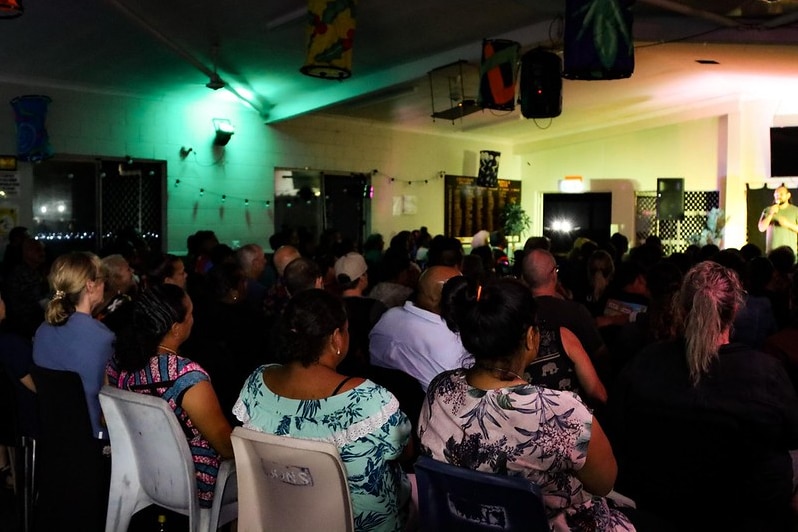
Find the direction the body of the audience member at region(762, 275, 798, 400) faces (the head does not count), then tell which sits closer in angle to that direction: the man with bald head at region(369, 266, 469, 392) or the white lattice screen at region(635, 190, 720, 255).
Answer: the white lattice screen

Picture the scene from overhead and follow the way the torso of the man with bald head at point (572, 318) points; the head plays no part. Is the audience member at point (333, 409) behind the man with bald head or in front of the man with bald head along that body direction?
behind

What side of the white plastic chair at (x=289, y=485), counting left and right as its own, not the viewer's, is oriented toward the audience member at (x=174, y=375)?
left

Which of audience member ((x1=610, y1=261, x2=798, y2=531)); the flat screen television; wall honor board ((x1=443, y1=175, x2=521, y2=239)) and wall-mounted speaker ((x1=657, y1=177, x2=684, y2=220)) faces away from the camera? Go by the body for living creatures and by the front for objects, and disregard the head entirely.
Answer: the audience member

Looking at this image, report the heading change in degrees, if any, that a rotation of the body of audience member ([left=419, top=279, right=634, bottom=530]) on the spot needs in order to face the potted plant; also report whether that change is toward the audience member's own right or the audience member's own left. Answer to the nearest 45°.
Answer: approximately 45° to the audience member's own left

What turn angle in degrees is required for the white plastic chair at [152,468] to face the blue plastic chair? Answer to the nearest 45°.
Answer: approximately 90° to its right

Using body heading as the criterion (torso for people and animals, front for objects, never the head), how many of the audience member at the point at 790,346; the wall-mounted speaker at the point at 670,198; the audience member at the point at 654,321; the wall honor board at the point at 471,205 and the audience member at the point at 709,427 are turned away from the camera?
3

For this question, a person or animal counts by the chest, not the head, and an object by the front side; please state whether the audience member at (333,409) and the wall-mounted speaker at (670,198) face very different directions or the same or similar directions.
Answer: very different directions

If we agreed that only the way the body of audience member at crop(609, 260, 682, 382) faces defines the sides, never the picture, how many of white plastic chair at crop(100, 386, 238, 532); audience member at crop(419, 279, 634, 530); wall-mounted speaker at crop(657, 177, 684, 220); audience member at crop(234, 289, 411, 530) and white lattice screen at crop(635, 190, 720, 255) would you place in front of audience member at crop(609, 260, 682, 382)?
2

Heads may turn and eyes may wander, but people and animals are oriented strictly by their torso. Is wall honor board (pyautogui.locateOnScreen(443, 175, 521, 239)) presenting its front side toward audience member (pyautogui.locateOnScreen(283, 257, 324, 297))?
yes

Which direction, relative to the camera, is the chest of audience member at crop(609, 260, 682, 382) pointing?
away from the camera

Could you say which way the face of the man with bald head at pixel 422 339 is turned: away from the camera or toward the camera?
away from the camera

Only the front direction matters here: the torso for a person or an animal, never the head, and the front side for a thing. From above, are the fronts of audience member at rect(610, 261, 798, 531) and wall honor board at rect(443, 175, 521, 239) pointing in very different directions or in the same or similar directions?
very different directions

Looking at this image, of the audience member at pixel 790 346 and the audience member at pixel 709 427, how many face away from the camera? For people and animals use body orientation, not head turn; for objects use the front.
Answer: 2
